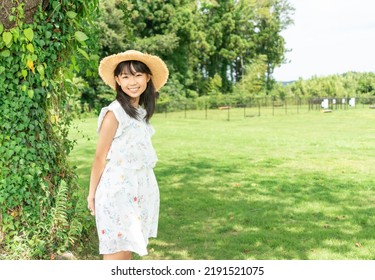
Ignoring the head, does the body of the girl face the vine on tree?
no

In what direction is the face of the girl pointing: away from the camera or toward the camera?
toward the camera
